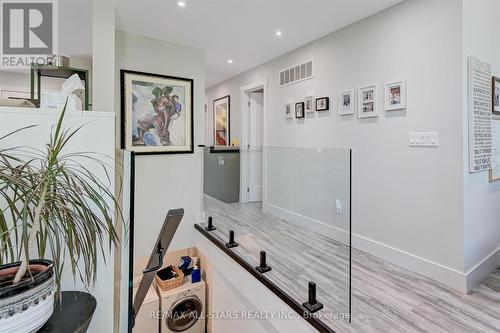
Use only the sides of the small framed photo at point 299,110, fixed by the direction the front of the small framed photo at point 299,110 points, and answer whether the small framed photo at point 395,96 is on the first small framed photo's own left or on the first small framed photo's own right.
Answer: on the first small framed photo's own left

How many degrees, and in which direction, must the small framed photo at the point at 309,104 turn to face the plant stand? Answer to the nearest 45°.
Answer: approximately 45° to its left

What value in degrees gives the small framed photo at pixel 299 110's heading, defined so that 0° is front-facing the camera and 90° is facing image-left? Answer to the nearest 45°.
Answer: approximately 45°

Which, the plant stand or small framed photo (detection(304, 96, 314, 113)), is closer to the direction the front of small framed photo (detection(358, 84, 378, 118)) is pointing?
the plant stand

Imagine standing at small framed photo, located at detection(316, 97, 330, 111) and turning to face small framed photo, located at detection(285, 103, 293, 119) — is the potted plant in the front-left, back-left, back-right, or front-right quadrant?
back-left

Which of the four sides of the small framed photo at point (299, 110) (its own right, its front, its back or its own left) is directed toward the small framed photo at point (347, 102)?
left
